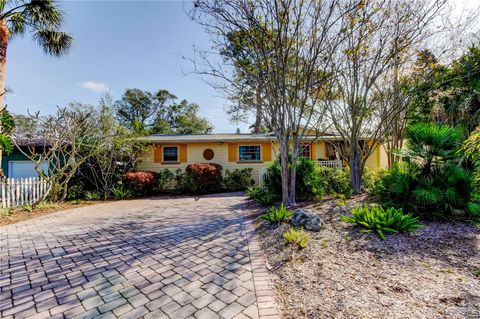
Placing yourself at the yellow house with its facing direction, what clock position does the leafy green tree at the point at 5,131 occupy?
The leafy green tree is roughly at 1 o'clock from the yellow house.

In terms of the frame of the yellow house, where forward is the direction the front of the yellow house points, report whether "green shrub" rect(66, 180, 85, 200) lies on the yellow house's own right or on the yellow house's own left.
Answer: on the yellow house's own right

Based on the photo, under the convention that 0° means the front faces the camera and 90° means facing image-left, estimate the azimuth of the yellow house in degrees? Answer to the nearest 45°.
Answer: approximately 0°

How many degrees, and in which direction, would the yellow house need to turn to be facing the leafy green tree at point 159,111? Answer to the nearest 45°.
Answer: approximately 135° to its right

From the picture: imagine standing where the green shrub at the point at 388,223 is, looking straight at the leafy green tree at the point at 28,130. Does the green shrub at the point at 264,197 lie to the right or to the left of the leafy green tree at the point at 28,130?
right

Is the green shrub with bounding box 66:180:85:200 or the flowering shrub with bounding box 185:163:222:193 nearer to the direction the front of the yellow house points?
the flowering shrub

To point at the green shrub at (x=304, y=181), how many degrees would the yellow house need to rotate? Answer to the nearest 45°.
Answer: approximately 45° to its left

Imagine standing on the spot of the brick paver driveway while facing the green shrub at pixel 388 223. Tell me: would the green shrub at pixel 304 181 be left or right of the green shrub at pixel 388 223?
left

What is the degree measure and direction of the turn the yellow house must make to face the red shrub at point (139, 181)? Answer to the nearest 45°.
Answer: approximately 45° to its right

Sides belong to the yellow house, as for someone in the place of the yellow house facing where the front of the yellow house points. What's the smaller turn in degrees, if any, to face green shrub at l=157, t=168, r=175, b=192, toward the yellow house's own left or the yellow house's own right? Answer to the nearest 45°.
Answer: approximately 45° to the yellow house's own right

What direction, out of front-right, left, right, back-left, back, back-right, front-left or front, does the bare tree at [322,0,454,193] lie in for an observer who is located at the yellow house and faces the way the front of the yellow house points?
front-left
